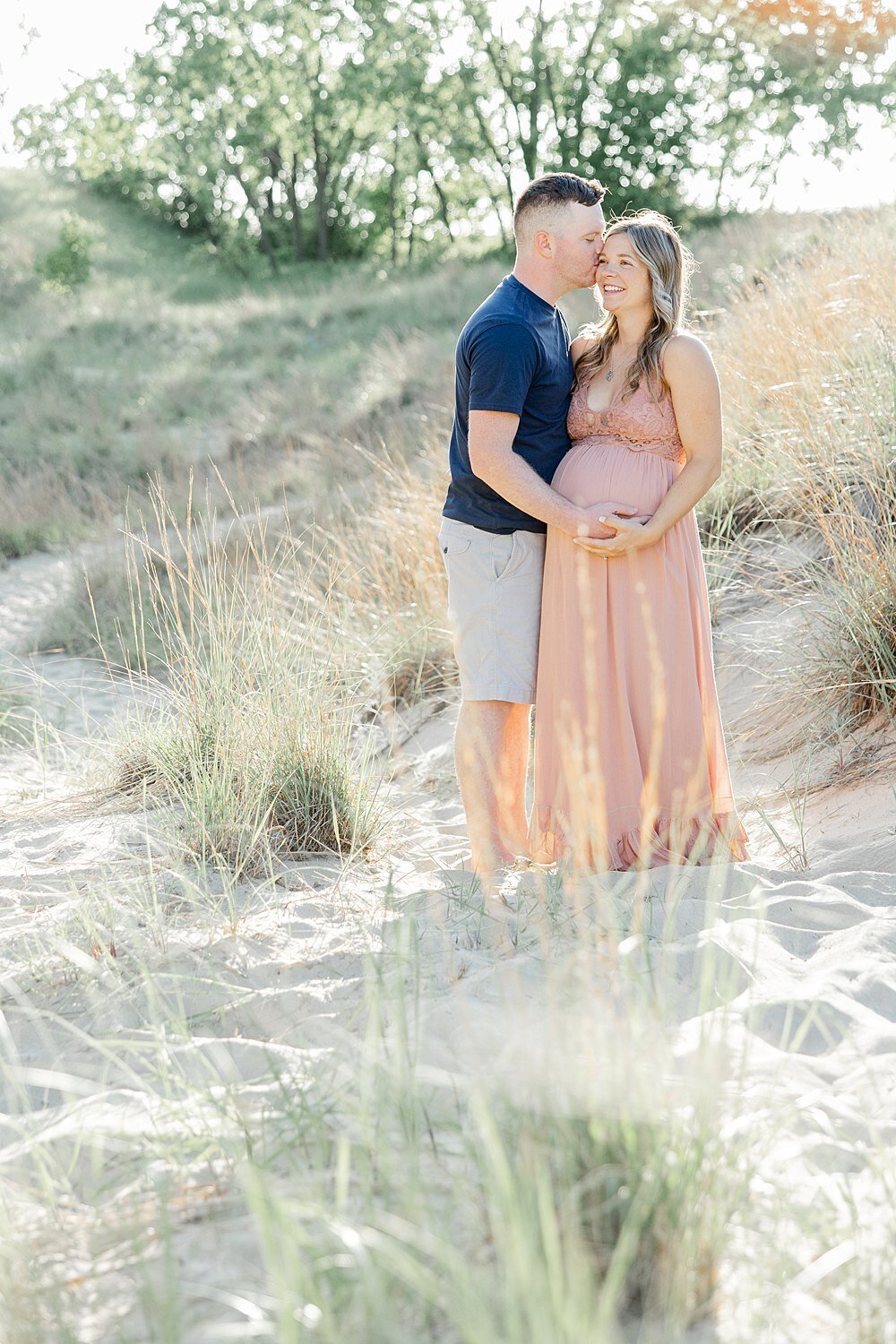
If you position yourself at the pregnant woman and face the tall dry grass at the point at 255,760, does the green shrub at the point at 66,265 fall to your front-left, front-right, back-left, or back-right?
front-right

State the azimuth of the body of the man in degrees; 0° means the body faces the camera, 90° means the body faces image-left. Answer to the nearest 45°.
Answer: approximately 270°

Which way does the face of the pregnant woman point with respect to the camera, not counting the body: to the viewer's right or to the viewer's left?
to the viewer's left

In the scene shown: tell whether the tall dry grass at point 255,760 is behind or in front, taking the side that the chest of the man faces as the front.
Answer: behind

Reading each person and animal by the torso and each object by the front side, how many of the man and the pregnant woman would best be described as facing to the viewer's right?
1

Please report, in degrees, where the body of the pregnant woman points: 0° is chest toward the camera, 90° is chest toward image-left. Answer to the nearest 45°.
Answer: approximately 45°

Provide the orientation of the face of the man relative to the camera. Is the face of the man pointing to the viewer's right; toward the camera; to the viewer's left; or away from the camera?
to the viewer's right
